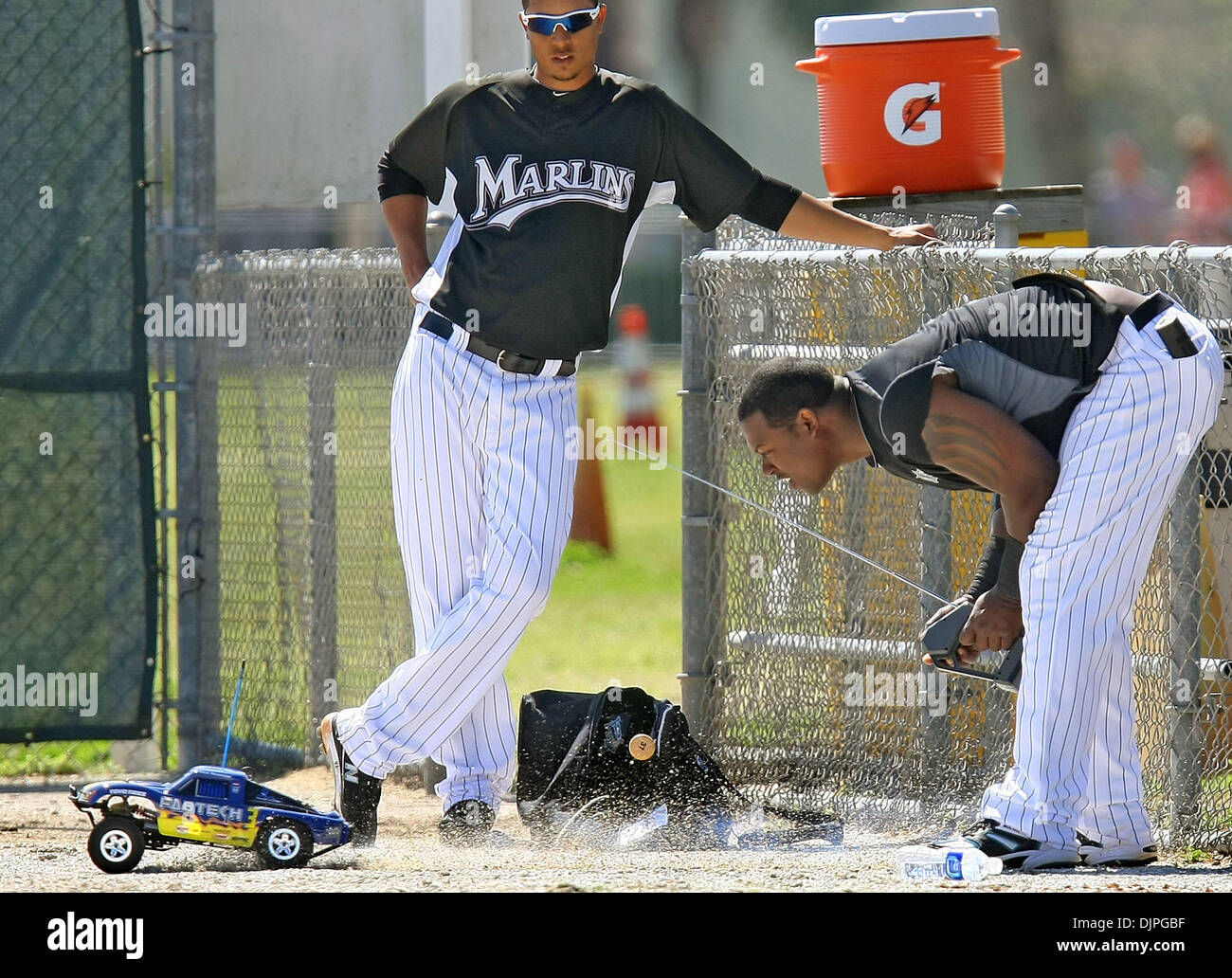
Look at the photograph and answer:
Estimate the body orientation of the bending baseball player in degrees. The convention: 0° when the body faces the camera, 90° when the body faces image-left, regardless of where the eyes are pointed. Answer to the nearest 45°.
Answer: approximately 90°

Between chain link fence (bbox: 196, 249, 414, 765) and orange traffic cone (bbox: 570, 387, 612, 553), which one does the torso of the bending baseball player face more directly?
the chain link fence

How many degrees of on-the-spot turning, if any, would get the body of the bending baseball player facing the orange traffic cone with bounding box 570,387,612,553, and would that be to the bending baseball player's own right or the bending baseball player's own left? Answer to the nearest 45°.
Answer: approximately 90° to the bending baseball player's own right

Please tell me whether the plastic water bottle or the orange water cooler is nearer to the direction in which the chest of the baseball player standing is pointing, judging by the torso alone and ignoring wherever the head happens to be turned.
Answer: the plastic water bottle

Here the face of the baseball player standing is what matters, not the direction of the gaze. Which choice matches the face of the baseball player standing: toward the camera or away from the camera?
toward the camera

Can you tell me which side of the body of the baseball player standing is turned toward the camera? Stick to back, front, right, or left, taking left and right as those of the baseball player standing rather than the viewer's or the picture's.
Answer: front

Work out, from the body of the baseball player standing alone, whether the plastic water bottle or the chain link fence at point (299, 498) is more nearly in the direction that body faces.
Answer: the plastic water bottle

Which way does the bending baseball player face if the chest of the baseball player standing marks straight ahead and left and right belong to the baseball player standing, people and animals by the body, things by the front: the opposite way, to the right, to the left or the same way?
to the right

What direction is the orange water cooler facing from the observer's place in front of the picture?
facing the viewer

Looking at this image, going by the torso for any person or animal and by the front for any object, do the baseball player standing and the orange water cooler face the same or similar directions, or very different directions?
same or similar directions

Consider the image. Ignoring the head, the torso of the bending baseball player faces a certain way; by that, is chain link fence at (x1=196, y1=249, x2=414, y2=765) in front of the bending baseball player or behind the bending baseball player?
in front

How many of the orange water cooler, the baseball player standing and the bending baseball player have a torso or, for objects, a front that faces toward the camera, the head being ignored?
2

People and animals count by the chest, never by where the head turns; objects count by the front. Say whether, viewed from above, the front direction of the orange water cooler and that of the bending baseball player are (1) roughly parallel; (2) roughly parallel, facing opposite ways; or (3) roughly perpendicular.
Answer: roughly perpendicular

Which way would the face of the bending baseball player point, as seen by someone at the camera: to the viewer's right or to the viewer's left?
to the viewer's left

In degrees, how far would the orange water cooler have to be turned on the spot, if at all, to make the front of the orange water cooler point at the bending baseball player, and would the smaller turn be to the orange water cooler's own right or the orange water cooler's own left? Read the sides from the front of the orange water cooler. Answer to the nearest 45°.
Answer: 0° — it already faces them
